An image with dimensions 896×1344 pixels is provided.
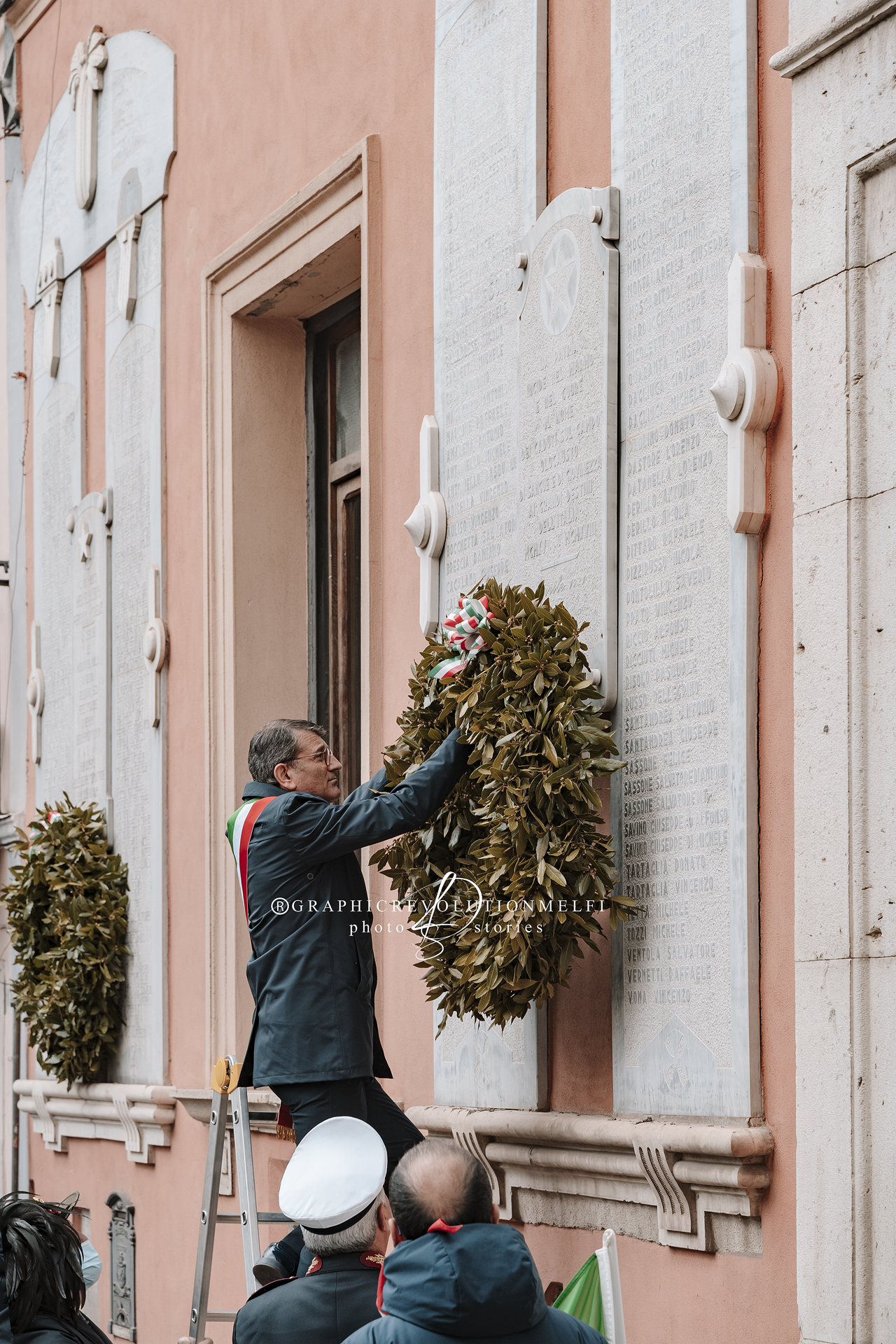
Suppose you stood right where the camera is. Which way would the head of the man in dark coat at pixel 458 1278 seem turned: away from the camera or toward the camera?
away from the camera

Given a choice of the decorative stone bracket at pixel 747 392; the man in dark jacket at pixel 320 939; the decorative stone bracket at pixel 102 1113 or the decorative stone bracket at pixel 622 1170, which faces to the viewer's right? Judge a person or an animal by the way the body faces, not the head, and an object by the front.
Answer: the man in dark jacket

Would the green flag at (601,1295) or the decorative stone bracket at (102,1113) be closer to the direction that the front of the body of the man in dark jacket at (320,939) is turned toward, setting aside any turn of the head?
the green flag

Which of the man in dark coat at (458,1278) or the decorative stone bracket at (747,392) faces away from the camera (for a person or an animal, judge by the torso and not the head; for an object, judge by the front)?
the man in dark coat

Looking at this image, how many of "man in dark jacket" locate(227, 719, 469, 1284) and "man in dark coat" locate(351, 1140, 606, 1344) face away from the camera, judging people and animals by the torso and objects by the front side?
1

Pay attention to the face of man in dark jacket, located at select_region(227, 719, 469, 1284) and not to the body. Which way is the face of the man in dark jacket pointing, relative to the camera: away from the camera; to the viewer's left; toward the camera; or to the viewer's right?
to the viewer's right

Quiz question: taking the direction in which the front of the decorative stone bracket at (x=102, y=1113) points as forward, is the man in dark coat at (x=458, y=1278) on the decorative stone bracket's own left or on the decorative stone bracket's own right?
on the decorative stone bracket's own left

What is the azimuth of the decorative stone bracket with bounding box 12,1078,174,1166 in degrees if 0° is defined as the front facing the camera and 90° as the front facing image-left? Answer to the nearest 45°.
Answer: approximately 45°

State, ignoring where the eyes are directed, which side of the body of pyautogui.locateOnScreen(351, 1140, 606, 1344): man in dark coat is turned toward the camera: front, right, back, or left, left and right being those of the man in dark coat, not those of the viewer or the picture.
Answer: back

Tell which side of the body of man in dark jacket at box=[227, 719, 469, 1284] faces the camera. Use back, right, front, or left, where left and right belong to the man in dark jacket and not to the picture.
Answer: right
